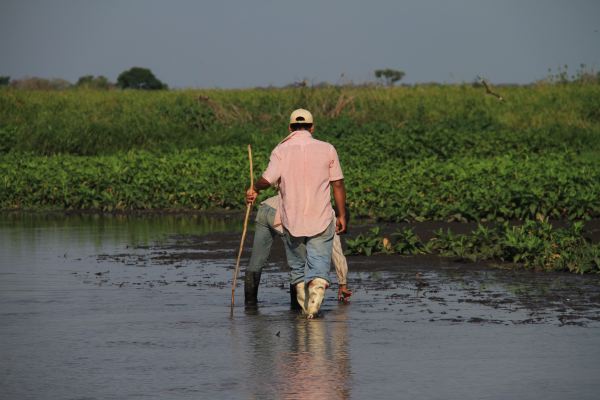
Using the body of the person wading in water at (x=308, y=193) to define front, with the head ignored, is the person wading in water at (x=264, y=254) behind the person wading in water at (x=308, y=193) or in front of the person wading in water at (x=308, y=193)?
in front

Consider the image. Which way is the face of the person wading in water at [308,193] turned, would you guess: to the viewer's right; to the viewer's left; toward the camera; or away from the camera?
away from the camera

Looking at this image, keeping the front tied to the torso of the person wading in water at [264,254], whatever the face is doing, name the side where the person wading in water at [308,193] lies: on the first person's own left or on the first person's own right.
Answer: on the first person's own right

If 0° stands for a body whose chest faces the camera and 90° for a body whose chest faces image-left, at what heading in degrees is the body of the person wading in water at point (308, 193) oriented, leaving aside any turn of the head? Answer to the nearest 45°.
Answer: approximately 180°
